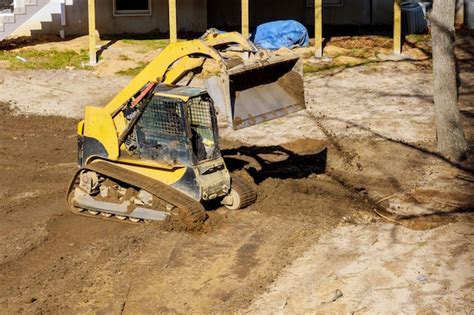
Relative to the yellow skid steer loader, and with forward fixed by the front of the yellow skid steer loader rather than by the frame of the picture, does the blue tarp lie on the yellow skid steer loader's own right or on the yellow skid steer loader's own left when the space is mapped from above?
on the yellow skid steer loader's own left

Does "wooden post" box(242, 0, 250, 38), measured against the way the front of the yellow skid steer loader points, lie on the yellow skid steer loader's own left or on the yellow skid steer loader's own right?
on the yellow skid steer loader's own left
